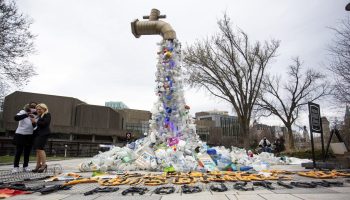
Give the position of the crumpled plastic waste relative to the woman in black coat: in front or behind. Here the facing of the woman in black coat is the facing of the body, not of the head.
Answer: behind

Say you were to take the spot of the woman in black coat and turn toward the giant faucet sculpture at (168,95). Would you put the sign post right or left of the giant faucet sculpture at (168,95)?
right

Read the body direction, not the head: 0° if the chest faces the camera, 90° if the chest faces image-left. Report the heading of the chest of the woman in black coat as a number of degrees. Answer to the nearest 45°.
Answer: approximately 90°
